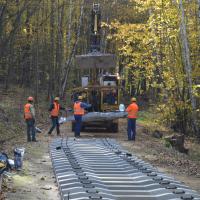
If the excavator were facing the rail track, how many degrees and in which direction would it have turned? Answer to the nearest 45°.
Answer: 0° — it already faces it

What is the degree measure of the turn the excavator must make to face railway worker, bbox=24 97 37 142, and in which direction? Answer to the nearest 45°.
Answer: approximately 45° to its right

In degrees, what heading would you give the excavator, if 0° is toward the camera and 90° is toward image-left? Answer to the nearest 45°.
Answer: approximately 0°
